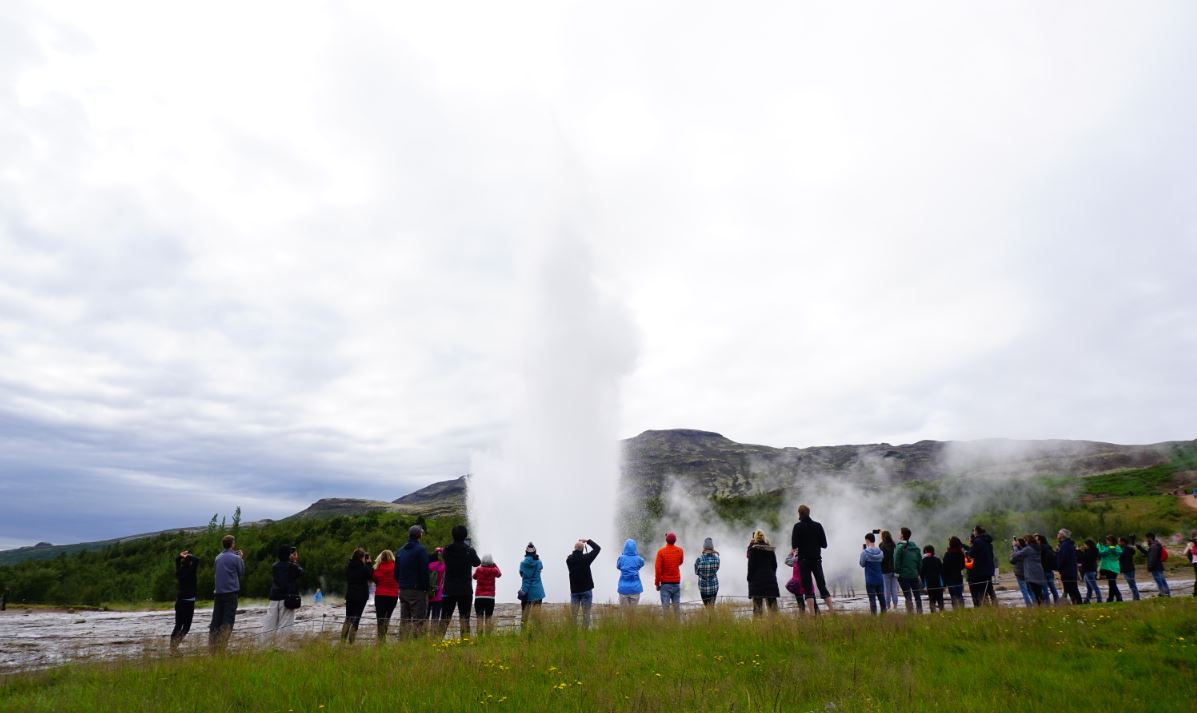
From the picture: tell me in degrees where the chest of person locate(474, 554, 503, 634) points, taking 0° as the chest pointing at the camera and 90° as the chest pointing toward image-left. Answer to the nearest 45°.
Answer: approximately 180°

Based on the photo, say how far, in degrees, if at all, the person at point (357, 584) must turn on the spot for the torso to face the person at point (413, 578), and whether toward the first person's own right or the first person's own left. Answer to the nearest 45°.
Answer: approximately 90° to the first person's own right

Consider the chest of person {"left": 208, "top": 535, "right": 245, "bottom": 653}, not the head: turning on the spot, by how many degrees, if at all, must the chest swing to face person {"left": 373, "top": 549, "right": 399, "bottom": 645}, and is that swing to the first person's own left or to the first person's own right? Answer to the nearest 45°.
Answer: approximately 45° to the first person's own right

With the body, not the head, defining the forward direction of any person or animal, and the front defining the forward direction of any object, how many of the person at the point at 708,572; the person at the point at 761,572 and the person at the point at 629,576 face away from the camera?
3

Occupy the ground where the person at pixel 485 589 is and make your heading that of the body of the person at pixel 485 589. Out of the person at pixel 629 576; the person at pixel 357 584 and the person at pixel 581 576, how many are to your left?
1

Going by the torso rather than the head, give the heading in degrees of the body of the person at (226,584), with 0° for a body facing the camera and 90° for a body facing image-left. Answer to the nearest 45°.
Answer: approximately 225°

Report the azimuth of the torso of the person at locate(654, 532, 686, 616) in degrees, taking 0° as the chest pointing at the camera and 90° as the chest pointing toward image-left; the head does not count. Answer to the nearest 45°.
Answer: approximately 180°

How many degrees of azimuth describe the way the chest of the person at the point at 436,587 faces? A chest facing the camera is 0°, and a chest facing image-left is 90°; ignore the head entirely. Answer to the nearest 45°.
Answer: approximately 180°

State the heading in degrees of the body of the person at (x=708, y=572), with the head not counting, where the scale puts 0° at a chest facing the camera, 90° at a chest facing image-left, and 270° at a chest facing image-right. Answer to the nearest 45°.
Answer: approximately 180°

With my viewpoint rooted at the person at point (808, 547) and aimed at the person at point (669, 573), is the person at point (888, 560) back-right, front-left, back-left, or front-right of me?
back-right

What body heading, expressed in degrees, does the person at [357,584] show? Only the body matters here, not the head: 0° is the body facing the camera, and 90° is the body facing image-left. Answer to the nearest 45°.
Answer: approximately 225°

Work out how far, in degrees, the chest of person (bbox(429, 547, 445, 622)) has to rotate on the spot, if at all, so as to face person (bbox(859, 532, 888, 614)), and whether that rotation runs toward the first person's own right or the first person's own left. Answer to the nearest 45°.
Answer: approximately 90° to the first person's own right

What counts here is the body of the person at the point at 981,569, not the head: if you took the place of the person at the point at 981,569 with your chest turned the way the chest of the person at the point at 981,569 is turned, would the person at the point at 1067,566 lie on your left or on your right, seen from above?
on your right

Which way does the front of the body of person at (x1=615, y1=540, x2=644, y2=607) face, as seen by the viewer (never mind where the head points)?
away from the camera
